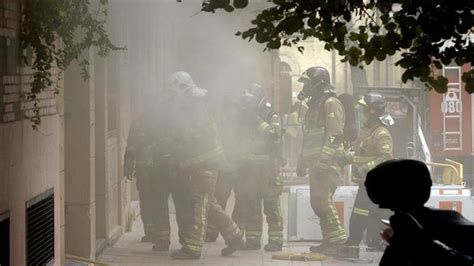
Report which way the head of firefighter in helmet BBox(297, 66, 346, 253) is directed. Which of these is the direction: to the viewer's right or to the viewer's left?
to the viewer's left

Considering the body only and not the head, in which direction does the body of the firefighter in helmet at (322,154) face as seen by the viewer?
to the viewer's left

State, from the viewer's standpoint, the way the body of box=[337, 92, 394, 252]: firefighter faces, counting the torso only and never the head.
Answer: to the viewer's left

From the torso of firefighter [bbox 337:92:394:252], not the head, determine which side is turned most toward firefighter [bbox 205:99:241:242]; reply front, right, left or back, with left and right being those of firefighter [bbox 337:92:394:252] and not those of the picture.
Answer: front

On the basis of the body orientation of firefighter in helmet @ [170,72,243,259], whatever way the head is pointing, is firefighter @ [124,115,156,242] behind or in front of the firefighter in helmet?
in front

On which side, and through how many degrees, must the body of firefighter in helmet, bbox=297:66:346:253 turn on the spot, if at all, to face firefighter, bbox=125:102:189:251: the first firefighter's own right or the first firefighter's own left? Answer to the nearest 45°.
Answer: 0° — they already face them

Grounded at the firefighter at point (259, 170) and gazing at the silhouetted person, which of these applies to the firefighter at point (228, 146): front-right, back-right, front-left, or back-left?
back-right

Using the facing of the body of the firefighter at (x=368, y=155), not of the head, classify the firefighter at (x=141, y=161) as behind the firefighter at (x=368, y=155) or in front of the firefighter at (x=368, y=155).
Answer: in front

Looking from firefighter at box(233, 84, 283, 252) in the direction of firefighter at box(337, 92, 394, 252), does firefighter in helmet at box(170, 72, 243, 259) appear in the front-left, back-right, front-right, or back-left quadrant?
back-right

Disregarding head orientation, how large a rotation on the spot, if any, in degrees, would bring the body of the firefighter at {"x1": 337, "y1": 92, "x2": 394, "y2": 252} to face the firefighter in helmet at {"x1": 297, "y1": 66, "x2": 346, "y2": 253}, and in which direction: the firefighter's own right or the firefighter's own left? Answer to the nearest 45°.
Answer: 0° — they already face them
